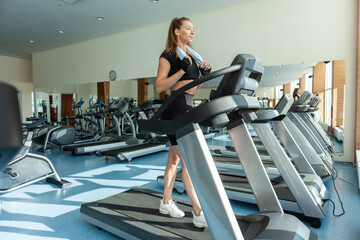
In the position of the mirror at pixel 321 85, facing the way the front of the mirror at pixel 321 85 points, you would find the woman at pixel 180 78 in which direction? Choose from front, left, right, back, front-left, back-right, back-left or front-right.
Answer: front

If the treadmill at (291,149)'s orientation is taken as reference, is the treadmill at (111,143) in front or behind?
behind

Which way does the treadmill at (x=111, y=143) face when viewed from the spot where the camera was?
facing away from the viewer and to the right of the viewer

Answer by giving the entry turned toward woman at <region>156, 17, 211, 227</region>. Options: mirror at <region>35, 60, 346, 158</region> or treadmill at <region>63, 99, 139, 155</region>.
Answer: the mirror

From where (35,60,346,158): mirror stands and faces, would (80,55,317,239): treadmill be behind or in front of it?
in front

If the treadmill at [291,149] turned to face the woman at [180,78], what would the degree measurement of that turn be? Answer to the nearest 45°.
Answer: approximately 90° to its right

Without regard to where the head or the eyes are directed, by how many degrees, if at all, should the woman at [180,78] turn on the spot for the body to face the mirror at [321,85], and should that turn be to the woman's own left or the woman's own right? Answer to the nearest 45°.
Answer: approximately 90° to the woman's own left

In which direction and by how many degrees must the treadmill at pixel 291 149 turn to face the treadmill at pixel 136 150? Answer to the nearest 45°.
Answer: approximately 135° to its right

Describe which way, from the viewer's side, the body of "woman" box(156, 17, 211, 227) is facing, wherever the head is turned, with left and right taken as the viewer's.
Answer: facing the viewer and to the right of the viewer
